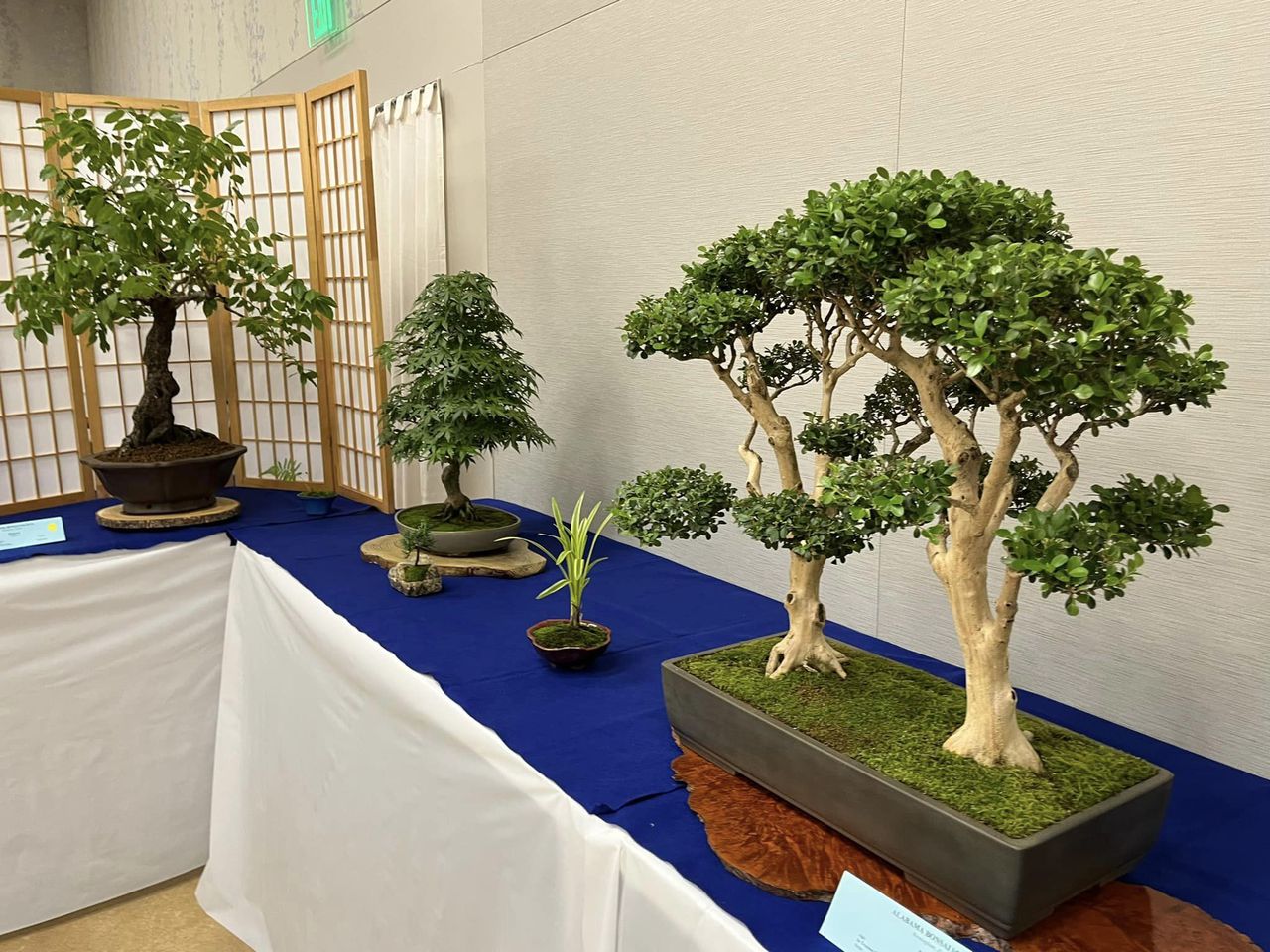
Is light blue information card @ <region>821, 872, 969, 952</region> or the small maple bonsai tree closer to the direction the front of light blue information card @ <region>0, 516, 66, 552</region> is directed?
the light blue information card @ <region>821, 872, 969, 952</region>

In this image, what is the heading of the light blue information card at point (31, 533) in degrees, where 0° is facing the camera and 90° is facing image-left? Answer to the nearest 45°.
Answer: approximately 0°

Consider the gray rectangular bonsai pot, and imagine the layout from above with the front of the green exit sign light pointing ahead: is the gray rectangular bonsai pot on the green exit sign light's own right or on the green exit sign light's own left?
on the green exit sign light's own left

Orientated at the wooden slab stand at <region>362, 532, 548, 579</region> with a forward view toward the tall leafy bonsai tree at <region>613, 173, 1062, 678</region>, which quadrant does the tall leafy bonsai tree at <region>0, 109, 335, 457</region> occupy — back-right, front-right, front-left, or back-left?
back-right

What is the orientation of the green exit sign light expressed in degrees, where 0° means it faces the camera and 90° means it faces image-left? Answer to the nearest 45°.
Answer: approximately 45°
